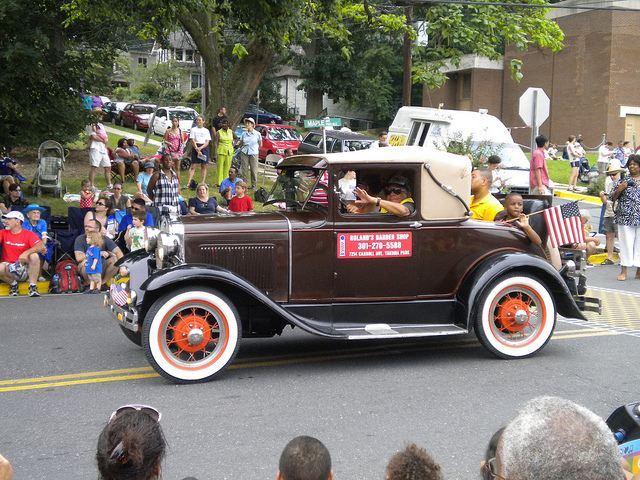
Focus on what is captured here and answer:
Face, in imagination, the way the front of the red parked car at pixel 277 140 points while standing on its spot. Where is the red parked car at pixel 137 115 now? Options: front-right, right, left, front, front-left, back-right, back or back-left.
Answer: back

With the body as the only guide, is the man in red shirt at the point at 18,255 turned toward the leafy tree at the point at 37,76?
no

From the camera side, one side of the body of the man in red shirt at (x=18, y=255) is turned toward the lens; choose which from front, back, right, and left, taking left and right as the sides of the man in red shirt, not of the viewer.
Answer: front

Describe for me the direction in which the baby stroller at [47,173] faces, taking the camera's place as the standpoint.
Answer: facing the viewer

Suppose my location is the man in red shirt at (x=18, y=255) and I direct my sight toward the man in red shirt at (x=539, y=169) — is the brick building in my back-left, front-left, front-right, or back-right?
front-left

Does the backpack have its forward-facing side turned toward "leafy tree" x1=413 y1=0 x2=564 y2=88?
no

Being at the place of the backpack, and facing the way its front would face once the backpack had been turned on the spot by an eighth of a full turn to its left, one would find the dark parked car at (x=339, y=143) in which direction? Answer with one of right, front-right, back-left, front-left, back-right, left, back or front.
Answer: left

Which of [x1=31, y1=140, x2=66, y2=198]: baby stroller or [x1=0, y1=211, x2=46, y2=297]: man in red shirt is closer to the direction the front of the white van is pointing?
the man in red shirt

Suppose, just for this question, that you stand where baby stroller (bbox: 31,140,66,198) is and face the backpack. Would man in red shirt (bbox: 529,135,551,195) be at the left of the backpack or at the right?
left

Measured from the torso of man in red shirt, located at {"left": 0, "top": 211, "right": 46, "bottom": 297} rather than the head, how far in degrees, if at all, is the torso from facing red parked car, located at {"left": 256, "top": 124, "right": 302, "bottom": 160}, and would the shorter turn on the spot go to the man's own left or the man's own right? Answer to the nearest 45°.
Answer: approximately 135° to the man's own left

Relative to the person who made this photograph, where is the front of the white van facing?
facing the viewer and to the right of the viewer

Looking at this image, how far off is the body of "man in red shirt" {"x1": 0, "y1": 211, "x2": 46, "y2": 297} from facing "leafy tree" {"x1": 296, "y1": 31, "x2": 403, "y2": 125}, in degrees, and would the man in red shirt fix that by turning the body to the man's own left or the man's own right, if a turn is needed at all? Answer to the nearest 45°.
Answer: approximately 135° to the man's own left

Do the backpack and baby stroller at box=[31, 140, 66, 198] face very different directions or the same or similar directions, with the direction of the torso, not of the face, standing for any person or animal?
same or similar directions

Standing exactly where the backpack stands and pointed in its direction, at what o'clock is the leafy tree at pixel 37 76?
The leafy tree is roughly at 6 o'clock from the backpack.
